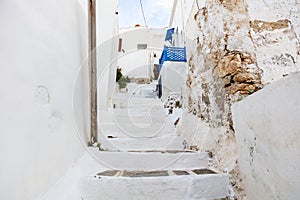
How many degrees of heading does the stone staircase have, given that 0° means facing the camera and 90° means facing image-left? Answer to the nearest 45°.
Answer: approximately 0°

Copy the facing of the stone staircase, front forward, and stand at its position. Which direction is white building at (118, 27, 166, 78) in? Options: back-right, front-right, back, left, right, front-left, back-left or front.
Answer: back
